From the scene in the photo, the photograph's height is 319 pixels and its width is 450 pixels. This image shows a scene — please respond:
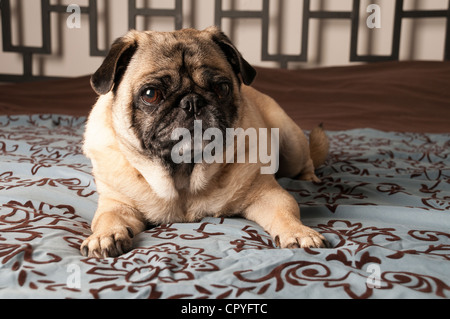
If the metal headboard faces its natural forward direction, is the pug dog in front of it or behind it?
in front

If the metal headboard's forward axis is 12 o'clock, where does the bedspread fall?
The bedspread is roughly at 12 o'clock from the metal headboard.

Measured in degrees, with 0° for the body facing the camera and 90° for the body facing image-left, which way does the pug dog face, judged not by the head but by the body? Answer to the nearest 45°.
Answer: approximately 0°

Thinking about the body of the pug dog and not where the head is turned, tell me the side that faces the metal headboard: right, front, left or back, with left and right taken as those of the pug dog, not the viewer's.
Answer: back

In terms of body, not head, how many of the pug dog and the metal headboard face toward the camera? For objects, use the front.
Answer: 2
